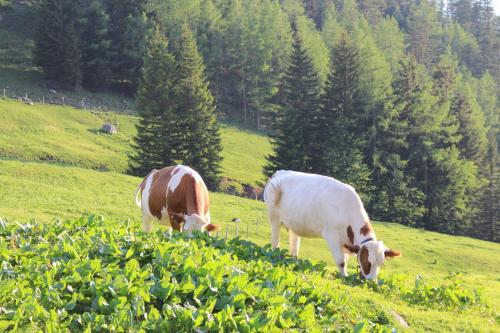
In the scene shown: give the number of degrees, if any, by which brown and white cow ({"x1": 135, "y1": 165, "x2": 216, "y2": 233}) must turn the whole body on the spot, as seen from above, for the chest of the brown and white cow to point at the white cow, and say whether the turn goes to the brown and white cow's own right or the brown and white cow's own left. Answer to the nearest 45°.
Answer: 0° — it already faces it

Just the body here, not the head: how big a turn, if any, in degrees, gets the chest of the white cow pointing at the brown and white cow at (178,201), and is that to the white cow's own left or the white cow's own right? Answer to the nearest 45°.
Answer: approximately 135° to the white cow's own right

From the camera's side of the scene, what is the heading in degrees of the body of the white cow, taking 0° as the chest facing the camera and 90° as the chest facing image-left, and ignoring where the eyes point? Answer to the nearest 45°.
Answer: approximately 315°

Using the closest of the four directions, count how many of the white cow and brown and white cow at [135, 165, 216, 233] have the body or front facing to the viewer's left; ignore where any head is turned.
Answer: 0

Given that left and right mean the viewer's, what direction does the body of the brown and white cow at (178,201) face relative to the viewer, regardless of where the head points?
facing the viewer and to the right of the viewer
